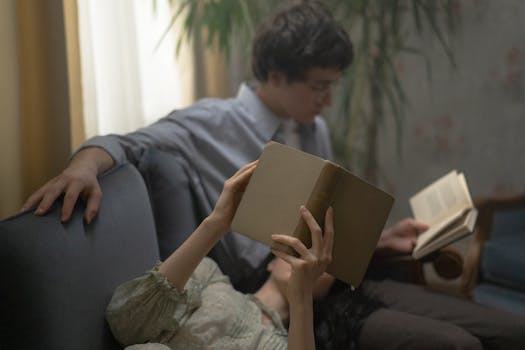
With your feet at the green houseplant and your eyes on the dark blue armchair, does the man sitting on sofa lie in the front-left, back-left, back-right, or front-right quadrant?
front-right

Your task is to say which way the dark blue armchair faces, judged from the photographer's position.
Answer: facing the viewer and to the left of the viewer

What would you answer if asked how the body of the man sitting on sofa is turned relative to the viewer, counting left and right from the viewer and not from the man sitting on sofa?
facing the viewer and to the right of the viewer

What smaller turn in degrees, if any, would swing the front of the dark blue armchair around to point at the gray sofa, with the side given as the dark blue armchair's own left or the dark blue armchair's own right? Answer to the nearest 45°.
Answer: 0° — it already faces it

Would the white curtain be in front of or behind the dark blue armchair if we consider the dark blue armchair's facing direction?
in front

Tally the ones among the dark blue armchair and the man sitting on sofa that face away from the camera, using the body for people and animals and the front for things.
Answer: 0

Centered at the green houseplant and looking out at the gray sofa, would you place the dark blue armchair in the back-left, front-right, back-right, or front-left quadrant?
front-left

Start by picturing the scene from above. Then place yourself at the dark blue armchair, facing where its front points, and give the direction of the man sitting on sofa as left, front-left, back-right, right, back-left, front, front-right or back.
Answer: front
